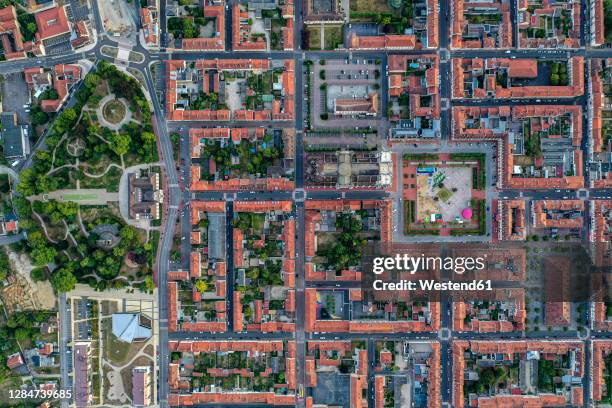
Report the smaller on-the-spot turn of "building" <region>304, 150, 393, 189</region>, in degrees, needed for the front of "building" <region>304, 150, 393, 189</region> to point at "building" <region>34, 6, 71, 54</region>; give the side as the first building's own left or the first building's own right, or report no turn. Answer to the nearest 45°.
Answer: approximately 180°

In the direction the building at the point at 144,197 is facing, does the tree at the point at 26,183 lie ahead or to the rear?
to the rear

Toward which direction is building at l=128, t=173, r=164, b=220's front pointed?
to the viewer's right

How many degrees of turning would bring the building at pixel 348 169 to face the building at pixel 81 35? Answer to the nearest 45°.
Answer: approximately 180°
